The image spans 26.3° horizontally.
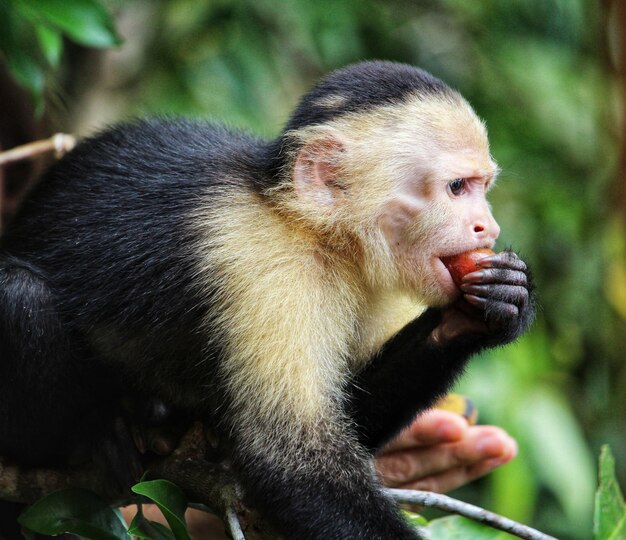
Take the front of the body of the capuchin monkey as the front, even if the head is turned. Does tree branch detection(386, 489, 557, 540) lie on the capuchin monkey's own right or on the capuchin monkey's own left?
on the capuchin monkey's own right

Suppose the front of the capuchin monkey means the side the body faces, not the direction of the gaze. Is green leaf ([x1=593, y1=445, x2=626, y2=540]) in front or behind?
in front

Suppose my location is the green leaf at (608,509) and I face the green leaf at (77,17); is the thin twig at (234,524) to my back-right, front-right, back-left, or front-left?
front-left

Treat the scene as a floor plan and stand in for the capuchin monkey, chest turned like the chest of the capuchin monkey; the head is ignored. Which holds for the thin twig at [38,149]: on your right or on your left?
on your left

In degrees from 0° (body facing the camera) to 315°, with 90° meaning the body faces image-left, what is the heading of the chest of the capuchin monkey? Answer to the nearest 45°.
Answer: approximately 270°

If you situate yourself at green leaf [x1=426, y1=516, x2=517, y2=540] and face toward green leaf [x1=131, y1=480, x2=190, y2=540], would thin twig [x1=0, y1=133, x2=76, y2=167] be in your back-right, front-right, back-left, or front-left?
front-right
